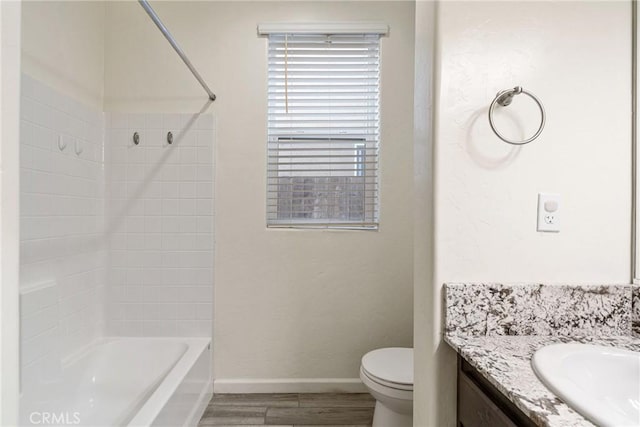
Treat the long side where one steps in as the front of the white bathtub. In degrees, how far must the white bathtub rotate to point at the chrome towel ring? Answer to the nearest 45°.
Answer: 0° — it already faces it

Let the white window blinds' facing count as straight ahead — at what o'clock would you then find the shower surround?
The shower surround is roughly at 3 o'clock from the white window blinds.

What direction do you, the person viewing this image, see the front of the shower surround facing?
facing the viewer and to the right of the viewer

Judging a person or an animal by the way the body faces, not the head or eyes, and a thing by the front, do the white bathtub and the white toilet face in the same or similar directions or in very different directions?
very different directions

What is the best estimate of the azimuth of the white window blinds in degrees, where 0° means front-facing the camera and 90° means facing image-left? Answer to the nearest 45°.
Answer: approximately 0°

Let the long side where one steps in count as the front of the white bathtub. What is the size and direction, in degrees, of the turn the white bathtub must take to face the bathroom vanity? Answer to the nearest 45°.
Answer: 0° — it already faces it

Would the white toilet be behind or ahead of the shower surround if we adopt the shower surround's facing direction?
ahead
